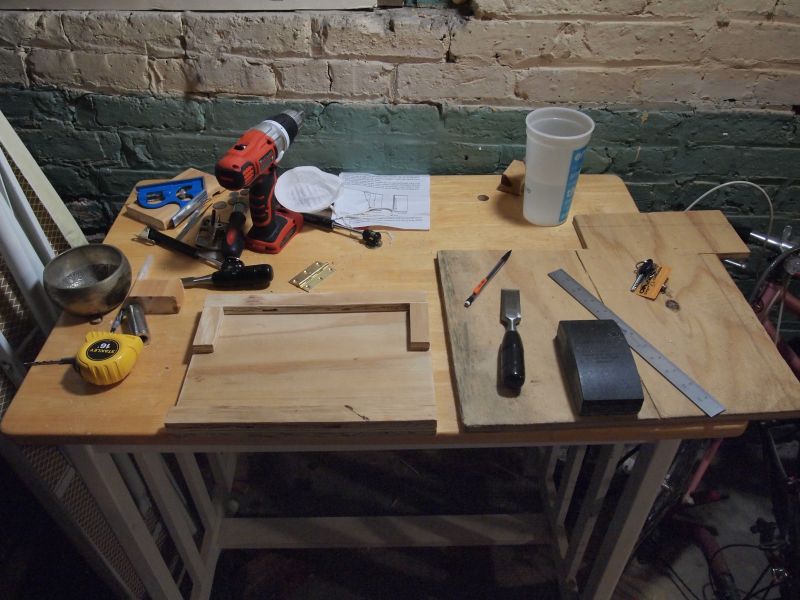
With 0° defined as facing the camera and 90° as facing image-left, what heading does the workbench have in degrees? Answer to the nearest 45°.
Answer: approximately 0°

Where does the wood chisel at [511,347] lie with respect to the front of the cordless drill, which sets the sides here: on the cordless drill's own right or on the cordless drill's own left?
on the cordless drill's own right

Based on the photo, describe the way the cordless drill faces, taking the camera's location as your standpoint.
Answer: facing away from the viewer and to the right of the viewer

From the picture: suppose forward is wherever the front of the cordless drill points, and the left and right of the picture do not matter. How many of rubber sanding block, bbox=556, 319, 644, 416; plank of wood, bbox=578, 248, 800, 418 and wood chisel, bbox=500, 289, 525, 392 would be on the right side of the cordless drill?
3
